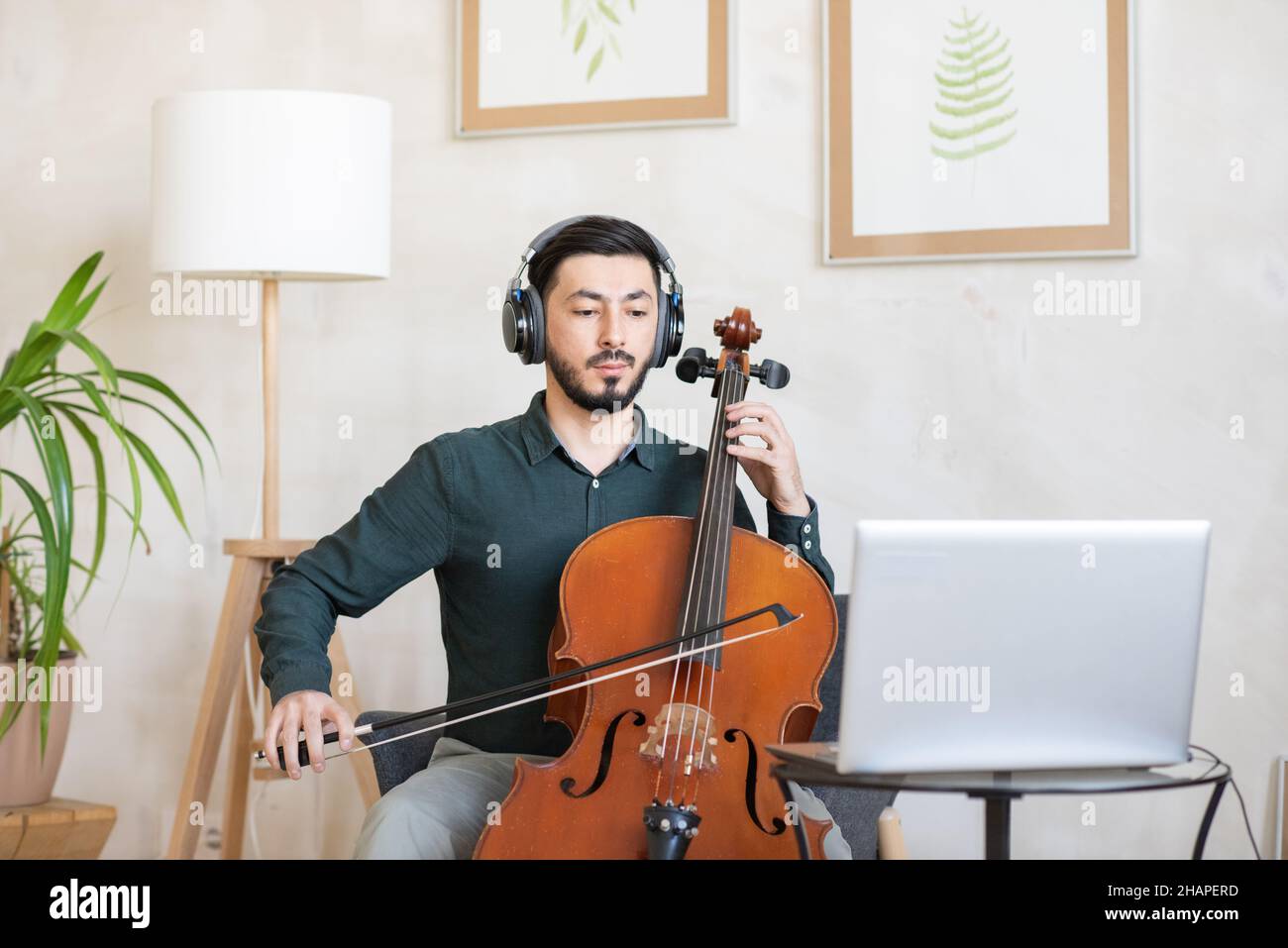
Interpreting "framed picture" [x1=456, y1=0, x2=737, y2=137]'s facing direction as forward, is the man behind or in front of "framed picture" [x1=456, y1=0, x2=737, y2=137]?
in front

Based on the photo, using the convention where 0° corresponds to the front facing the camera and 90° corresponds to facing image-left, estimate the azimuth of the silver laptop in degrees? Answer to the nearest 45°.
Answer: approximately 180°

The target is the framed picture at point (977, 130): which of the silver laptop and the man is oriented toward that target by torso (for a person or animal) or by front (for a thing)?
the silver laptop

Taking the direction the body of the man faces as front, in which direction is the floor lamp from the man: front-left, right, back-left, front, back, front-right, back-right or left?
back-right

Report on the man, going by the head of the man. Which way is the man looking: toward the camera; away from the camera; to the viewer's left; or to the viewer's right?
toward the camera

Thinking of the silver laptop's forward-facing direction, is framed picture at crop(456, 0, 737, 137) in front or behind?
in front

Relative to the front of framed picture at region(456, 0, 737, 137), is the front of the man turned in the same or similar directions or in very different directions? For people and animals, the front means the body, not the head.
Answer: same or similar directions

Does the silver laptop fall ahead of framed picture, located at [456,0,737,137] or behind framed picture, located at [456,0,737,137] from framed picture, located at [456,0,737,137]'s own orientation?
ahead

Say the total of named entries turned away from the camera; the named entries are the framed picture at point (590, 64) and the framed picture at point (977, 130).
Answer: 0

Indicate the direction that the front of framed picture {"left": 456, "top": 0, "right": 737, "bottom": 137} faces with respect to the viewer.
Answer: facing the viewer

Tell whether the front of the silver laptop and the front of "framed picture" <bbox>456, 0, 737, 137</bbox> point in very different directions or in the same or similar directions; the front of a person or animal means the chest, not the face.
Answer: very different directions

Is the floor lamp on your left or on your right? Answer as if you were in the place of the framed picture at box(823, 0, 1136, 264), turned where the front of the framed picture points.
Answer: on your right

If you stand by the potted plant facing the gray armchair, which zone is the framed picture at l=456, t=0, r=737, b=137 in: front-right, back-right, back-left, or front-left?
front-left

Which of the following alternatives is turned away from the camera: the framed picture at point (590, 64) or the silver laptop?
the silver laptop

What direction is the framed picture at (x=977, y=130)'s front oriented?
toward the camera

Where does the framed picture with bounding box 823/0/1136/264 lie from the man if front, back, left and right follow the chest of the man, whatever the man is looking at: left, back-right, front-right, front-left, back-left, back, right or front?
back-left

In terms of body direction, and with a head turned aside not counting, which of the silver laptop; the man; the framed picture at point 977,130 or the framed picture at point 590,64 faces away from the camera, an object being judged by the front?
the silver laptop

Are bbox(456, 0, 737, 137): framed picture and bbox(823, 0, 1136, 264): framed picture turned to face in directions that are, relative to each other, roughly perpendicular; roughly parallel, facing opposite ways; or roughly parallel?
roughly parallel
